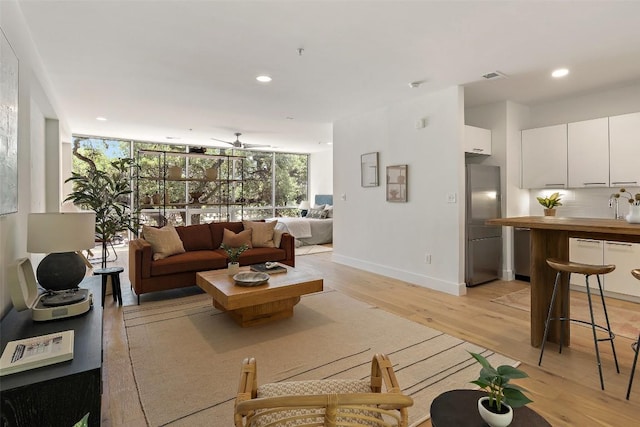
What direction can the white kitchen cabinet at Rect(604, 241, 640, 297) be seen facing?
toward the camera

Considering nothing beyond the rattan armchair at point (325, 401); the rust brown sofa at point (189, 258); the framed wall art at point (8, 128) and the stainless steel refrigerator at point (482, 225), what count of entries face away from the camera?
1

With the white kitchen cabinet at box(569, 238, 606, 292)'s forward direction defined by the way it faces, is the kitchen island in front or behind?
in front

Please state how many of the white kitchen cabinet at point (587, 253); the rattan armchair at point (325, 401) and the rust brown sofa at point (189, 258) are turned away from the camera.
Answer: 1

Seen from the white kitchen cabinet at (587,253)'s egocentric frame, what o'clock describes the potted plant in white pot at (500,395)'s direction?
The potted plant in white pot is roughly at 12 o'clock from the white kitchen cabinet.

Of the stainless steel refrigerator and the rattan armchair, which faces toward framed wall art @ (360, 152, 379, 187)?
the rattan armchair

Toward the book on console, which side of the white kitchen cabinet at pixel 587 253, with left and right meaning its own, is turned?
front

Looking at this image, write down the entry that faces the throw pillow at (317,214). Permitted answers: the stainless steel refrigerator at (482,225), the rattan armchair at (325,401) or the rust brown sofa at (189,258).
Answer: the rattan armchair

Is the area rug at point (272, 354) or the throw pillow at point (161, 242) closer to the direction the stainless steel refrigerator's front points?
the area rug

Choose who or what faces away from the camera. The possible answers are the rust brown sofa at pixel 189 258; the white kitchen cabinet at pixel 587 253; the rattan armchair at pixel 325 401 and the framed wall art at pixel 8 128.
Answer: the rattan armchair

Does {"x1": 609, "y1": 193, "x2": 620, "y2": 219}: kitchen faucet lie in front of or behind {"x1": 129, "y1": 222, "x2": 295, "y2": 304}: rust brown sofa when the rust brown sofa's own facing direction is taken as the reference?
in front

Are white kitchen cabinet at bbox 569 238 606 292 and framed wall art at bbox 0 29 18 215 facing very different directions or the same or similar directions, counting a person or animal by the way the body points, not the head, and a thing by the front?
very different directions

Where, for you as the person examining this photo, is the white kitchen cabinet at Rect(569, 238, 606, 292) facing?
facing the viewer

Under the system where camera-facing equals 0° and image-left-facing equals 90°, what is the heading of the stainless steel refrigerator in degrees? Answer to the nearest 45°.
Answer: approximately 315°

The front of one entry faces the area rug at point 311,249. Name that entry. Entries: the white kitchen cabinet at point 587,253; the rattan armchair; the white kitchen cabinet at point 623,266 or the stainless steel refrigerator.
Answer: the rattan armchair

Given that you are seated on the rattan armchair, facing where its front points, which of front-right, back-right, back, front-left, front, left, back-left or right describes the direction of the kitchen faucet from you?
front-right

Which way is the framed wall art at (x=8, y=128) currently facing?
to the viewer's right
